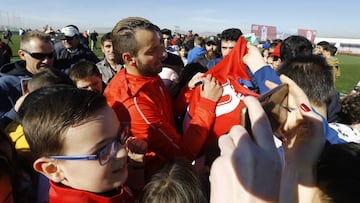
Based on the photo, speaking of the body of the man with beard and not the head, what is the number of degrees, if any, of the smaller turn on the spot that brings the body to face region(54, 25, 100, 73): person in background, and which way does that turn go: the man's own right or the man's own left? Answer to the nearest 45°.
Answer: approximately 90° to the man's own left

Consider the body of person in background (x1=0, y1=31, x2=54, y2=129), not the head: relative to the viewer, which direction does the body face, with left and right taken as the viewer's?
facing the viewer and to the right of the viewer

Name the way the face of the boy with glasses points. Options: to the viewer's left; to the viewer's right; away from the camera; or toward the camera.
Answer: to the viewer's right

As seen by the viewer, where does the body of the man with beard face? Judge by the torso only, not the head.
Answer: to the viewer's right

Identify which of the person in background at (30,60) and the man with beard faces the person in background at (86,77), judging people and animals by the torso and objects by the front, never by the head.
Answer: the person in background at (30,60)

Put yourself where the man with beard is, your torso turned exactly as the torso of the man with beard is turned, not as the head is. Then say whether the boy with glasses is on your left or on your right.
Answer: on your right

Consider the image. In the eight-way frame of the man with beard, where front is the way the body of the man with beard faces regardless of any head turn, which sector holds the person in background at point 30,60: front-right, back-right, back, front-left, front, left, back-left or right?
back-left

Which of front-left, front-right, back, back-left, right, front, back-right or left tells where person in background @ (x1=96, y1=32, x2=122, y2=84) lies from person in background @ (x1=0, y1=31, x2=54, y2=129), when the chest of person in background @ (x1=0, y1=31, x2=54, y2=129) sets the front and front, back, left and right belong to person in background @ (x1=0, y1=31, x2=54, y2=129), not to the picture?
left
